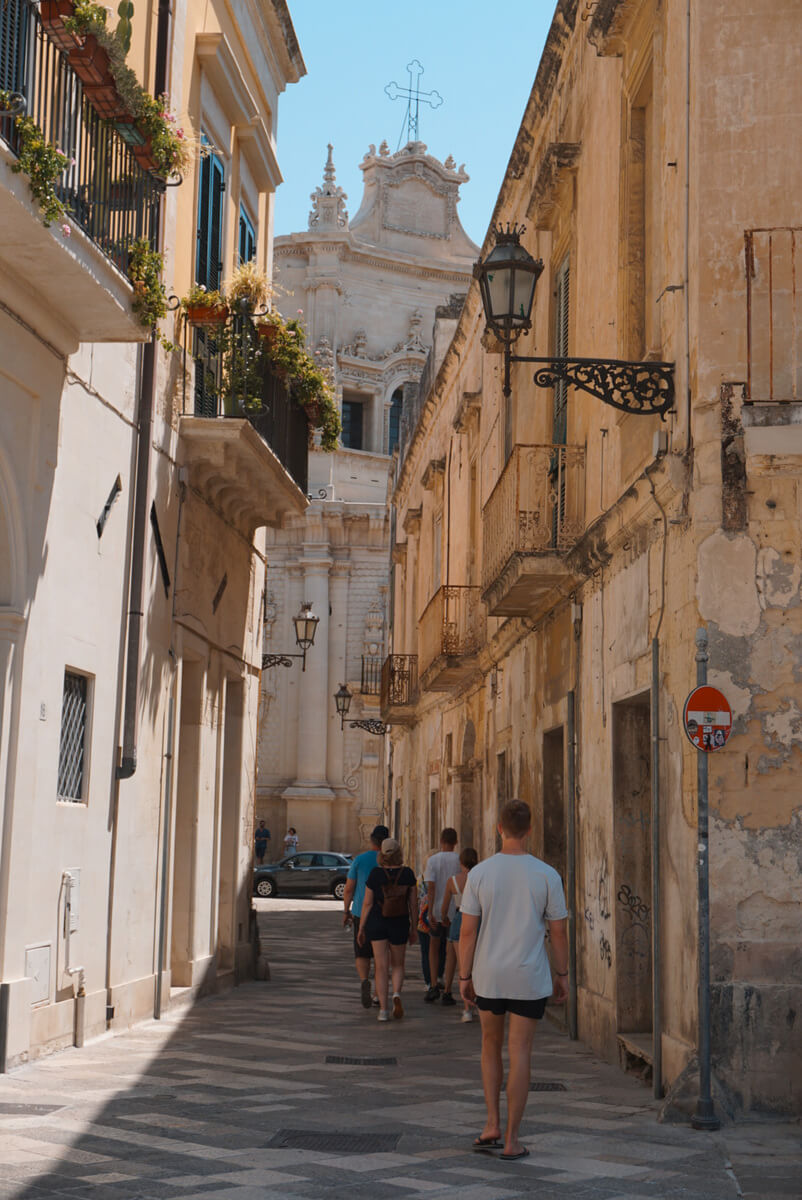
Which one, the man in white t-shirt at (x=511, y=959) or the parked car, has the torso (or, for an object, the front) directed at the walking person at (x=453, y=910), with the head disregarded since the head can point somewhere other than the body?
the man in white t-shirt

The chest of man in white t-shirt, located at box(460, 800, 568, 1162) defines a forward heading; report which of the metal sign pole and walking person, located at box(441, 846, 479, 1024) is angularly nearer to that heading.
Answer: the walking person

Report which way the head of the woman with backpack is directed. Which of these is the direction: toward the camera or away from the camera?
away from the camera

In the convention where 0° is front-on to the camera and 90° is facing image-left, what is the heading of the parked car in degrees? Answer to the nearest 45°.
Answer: approximately 90°

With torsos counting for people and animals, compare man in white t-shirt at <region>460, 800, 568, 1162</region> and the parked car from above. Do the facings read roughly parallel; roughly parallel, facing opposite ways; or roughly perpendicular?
roughly perpendicular

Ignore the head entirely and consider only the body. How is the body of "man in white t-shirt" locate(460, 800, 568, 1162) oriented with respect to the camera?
away from the camera

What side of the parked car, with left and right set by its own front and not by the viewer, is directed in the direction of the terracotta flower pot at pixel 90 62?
left

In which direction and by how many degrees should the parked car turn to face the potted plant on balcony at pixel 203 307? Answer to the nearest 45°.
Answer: approximately 90° to its left

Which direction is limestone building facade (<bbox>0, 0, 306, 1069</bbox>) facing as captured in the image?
to the viewer's right

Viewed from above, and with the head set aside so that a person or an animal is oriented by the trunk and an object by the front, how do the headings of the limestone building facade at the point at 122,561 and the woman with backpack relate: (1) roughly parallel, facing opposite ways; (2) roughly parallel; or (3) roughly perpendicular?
roughly perpendicular

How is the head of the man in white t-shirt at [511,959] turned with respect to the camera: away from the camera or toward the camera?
away from the camera

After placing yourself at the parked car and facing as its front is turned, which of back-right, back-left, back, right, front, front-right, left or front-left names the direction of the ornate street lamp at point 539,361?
left

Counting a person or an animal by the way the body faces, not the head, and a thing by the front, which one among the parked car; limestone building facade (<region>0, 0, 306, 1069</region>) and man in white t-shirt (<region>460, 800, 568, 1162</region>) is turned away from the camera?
the man in white t-shirt

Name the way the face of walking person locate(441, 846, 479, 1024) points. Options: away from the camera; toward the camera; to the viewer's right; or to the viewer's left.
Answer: away from the camera

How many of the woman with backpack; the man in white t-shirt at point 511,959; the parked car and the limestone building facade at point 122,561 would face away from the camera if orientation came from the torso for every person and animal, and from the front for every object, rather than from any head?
2

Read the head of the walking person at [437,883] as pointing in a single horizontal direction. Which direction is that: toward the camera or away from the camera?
away from the camera

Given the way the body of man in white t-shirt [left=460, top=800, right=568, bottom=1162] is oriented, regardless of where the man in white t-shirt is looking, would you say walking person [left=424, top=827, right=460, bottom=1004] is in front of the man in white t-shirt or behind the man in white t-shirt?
in front

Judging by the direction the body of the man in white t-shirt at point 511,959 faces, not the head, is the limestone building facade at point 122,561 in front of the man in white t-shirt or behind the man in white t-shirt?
in front
